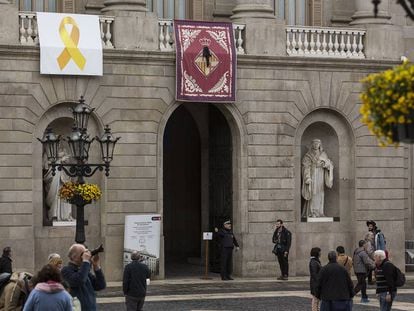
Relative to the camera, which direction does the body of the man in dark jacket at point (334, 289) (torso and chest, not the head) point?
away from the camera

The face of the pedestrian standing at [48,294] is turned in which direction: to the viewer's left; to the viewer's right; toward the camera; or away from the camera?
away from the camera

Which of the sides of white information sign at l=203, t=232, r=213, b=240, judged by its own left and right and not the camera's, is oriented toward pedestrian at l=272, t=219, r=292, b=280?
left

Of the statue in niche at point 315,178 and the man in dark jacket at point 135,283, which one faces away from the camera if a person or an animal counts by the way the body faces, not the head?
the man in dark jacket

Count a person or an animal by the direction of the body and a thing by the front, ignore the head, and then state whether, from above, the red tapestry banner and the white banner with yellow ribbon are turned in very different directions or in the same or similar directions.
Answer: same or similar directions

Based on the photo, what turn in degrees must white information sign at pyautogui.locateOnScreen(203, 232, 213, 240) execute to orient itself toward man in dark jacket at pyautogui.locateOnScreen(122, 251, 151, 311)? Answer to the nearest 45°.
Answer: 0° — it already faces them

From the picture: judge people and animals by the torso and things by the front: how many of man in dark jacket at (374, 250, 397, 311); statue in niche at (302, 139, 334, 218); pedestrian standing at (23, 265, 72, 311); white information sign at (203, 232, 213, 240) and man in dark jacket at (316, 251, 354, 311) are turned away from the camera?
2

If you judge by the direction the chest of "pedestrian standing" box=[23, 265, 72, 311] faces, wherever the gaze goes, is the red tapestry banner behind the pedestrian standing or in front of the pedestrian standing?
in front

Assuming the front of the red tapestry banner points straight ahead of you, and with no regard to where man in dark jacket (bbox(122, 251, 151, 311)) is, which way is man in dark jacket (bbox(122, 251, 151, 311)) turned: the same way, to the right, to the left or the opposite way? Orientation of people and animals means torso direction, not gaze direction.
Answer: the opposite way

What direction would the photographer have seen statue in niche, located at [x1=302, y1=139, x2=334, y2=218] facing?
facing the viewer

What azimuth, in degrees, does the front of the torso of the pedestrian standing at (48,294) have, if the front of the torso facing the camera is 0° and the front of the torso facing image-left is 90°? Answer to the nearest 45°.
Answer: approximately 180°

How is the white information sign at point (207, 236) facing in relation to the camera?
toward the camera
